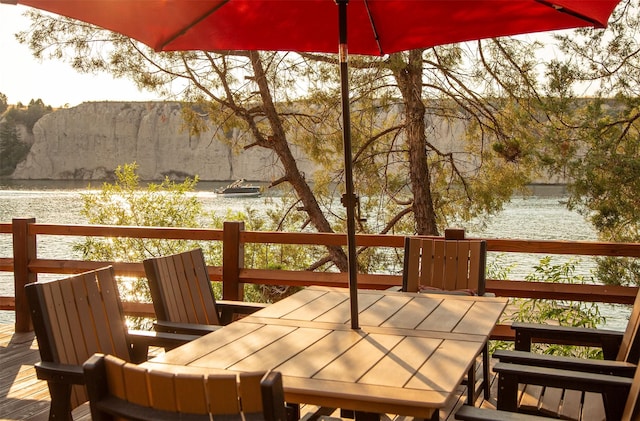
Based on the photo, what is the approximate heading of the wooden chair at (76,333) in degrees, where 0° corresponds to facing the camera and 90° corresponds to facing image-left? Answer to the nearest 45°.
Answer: approximately 315°

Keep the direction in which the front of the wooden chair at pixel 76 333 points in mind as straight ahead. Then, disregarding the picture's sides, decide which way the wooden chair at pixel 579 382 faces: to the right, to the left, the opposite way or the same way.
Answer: the opposite way

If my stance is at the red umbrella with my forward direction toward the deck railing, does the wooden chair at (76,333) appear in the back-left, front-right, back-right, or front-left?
back-left

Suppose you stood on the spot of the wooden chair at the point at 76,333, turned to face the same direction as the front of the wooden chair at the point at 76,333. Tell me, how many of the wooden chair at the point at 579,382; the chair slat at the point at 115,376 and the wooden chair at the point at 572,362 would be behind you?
0

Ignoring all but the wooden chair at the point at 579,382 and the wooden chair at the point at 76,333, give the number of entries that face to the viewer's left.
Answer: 1

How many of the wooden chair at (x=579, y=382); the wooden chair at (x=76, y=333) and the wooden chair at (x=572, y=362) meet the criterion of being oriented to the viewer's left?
2

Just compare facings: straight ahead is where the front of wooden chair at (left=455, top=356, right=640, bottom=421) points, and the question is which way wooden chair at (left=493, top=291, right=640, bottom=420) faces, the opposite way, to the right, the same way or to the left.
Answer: the same way

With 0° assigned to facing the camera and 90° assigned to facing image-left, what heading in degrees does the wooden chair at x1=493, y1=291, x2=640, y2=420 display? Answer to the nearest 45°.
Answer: approximately 90°

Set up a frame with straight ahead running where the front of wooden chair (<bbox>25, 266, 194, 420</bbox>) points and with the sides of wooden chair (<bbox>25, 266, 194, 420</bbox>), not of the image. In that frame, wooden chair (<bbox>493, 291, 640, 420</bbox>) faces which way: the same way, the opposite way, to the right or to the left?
the opposite way

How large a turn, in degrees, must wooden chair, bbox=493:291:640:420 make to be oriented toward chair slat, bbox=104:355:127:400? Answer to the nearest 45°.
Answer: approximately 45° to its left

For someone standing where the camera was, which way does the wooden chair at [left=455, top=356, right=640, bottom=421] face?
facing to the left of the viewer
